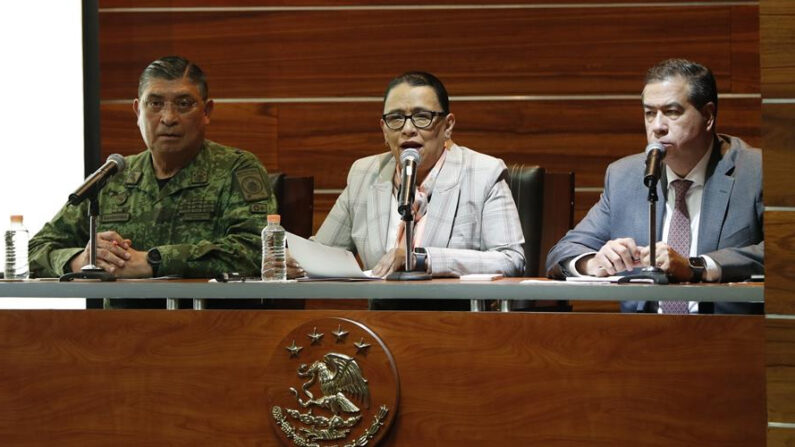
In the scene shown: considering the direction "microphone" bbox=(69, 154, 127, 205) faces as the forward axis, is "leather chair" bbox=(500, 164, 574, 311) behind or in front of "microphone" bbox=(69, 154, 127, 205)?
in front

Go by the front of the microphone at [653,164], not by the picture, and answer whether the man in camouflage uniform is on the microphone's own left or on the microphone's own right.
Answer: on the microphone's own left

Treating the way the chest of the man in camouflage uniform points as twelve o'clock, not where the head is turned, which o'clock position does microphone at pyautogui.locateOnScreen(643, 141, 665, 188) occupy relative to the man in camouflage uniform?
The microphone is roughly at 9 o'clock from the man in camouflage uniform.

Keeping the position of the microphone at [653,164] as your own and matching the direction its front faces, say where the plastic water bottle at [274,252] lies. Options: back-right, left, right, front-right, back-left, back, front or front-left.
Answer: left

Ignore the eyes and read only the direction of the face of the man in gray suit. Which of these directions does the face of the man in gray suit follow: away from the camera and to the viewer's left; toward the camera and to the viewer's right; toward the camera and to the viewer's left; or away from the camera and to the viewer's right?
toward the camera and to the viewer's left

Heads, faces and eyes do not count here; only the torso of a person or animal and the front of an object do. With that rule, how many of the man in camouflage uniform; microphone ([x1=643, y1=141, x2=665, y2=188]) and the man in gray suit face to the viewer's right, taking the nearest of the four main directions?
0

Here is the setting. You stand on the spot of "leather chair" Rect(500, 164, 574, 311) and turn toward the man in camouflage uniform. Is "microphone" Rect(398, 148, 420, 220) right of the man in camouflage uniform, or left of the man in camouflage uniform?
left

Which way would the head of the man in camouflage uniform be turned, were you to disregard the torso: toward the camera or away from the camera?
toward the camera

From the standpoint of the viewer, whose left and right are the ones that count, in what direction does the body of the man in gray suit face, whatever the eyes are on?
facing the viewer and to the left of the viewer

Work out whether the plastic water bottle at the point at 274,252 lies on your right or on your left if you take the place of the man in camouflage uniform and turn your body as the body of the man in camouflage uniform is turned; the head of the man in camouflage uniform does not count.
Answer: on your left

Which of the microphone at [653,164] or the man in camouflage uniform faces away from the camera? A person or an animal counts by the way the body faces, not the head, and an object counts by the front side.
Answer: the microphone

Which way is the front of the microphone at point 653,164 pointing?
away from the camera

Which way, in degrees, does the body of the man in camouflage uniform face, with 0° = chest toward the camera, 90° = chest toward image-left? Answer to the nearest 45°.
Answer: approximately 45°

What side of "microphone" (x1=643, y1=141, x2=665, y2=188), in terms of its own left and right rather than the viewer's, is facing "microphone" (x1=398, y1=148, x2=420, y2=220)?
left

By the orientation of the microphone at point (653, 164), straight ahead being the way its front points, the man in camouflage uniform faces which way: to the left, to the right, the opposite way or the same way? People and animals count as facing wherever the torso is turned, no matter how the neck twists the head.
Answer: the opposite way
